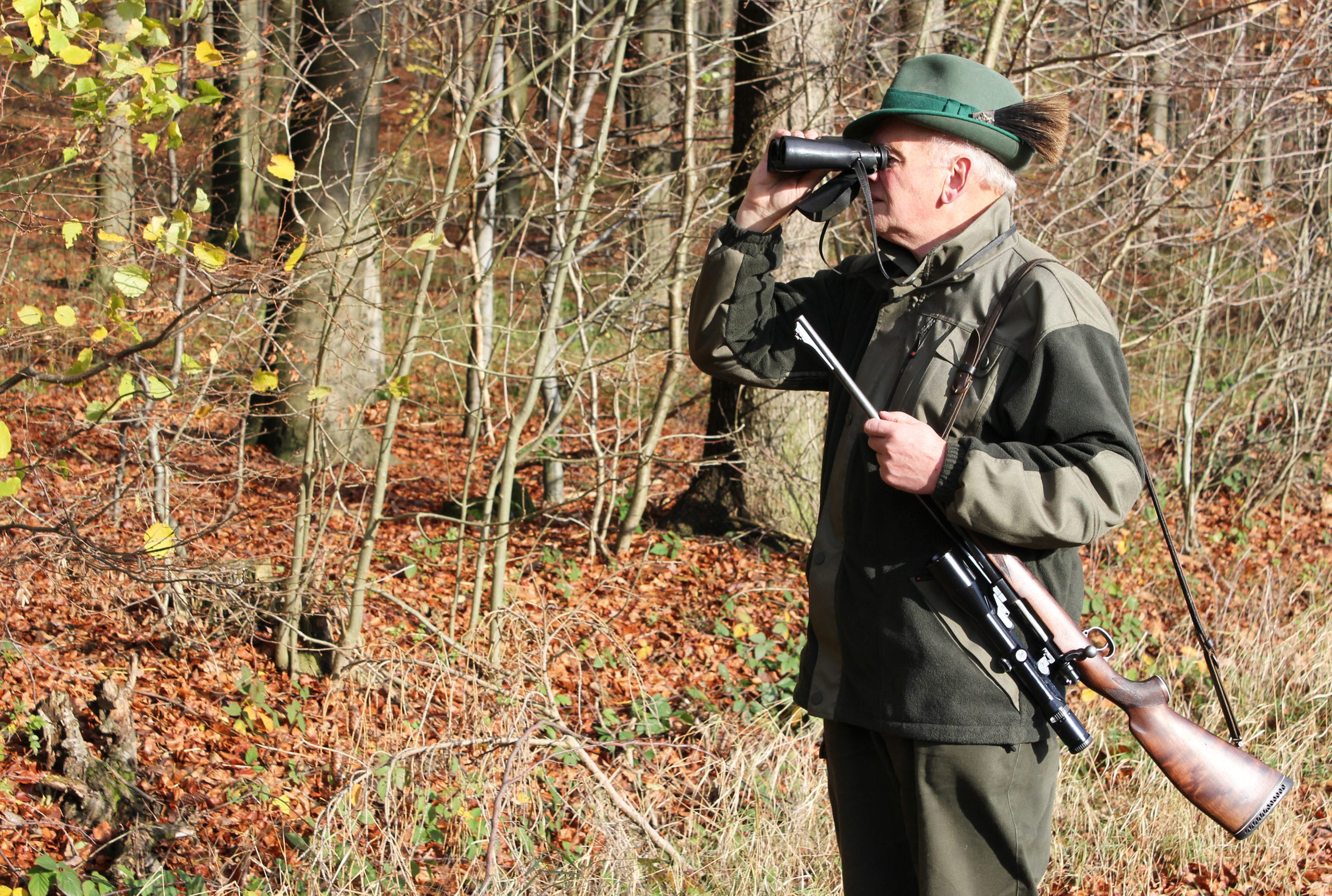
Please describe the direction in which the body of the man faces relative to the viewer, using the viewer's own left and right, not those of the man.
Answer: facing the viewer and to the left of the viewer

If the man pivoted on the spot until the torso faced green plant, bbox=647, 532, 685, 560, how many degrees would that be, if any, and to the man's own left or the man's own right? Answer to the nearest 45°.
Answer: approximately 135° to the man's own right

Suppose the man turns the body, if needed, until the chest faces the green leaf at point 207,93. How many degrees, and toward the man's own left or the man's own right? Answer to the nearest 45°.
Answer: approximately 45° to the man's own right

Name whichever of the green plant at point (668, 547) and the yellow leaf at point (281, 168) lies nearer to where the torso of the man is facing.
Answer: the yellow leaf

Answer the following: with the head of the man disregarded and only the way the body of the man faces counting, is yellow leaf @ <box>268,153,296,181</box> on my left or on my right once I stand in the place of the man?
on my right

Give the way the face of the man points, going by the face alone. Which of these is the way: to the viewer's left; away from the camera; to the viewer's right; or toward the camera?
to the viewer's left

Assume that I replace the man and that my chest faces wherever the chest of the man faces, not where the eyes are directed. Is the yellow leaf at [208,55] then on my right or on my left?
on my right
